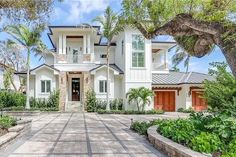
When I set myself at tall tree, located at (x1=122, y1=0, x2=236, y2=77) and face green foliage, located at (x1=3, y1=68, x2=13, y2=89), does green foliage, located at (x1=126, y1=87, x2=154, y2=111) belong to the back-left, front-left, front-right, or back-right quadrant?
front-right

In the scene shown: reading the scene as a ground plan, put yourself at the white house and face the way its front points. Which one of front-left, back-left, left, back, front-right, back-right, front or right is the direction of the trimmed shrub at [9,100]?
right

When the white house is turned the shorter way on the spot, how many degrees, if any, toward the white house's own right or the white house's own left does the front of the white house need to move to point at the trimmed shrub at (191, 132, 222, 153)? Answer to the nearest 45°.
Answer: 0° — it already faces it

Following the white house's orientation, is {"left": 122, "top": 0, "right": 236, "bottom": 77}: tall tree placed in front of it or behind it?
in front

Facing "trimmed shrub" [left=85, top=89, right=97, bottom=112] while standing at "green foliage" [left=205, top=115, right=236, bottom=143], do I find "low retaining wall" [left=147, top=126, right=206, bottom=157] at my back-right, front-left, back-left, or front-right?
front-left

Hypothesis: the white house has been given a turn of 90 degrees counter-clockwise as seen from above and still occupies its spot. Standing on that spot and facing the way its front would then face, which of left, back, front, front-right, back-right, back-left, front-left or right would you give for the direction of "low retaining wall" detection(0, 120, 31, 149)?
right

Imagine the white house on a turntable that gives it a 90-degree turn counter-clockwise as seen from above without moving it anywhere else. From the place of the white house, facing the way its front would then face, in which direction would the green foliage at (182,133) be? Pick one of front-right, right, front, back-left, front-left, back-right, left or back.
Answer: right

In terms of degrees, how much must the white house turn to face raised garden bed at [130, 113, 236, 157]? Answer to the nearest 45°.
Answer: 0° — it already faces it

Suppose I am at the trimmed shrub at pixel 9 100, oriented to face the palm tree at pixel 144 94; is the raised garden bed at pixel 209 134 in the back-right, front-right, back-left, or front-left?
front-right

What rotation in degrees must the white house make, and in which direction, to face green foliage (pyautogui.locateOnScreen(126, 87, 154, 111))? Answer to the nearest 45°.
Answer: approximately 45° to its left

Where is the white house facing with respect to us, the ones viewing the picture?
facing the viewer

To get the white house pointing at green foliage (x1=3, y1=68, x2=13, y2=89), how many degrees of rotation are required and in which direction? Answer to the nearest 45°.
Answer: approximately 135° to its right

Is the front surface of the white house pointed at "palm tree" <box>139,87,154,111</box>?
no
